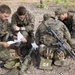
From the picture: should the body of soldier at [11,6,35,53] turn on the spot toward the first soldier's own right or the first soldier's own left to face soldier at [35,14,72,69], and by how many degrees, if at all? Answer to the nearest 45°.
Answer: approximately 45° to the first soldier's own left

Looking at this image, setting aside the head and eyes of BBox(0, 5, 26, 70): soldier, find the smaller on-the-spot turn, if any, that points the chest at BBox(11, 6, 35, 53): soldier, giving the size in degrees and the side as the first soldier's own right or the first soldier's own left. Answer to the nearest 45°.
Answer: approximately 90° to the first soldier's own left

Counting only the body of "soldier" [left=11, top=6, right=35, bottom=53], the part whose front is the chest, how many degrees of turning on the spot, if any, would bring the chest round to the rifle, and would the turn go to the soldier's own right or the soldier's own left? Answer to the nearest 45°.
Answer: approximately 45° to the soldier's own left

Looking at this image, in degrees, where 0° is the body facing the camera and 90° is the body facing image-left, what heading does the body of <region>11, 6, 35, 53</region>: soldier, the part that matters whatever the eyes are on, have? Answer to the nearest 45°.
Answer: approximately 0°

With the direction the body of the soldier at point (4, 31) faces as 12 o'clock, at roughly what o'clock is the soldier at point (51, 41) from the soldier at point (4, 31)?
the soldier at point (51, 41) is roughly at 11 o'clock from the soldier at point (4, 31).

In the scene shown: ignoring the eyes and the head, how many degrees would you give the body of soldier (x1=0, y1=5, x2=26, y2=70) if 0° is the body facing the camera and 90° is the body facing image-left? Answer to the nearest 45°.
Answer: approximately 315°
